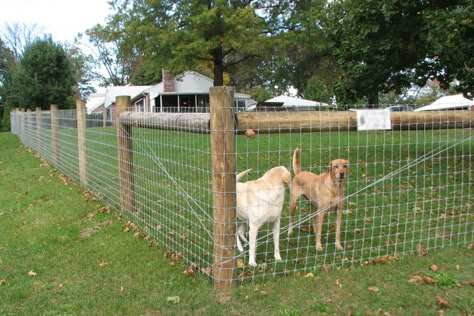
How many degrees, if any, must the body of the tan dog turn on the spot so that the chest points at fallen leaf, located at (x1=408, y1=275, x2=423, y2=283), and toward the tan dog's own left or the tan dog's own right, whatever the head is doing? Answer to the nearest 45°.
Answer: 0° — it already faces it

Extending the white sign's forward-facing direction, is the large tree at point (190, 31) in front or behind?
behind

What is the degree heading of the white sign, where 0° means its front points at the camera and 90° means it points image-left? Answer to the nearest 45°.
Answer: approximately 0°

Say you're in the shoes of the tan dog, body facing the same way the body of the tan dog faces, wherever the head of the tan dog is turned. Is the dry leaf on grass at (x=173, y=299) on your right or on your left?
on your right

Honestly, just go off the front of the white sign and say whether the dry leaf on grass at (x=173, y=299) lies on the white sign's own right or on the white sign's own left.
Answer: on the white sign's own right

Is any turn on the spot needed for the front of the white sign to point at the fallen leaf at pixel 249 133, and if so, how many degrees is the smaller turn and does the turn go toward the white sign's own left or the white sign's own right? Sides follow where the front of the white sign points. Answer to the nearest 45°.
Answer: approximately 45° to the white sign's own right

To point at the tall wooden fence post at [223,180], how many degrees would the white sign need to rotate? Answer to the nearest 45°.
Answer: approximately 45° to its right
